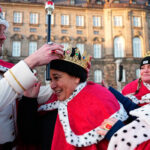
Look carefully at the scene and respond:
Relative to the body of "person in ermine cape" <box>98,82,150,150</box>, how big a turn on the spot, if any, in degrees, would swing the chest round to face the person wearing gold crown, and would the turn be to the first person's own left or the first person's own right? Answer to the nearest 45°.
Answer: approximately 45° to the first person's own right

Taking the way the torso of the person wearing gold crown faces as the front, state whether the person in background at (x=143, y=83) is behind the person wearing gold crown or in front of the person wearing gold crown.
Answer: behind

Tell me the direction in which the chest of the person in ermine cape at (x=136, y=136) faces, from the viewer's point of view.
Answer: to the viewer's left

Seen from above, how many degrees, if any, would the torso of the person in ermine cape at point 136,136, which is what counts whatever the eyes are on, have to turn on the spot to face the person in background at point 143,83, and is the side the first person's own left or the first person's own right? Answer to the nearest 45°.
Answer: approximately 90° to the first person's own right

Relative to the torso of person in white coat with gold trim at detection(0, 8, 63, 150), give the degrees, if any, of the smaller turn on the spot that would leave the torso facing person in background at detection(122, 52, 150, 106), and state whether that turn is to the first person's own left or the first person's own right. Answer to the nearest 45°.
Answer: approximately 45° to the first person's own left

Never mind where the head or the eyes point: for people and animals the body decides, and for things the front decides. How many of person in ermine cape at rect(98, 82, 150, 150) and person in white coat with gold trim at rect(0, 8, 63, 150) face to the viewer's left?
1

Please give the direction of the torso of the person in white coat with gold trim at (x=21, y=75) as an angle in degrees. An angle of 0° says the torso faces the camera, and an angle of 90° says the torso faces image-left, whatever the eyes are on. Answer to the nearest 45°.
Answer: approximately 270°

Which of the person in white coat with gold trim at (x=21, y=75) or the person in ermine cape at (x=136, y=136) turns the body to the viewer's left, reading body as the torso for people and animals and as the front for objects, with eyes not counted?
the person in ermine cape at (x=136, y=136)

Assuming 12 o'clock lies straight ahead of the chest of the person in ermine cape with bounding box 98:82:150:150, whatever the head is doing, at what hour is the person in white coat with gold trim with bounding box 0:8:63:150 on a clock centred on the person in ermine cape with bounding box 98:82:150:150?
the person in white coat with gold trim with bounding box 0:8:63:150 is roughly at 12 o'clock from the person in ermine cape with bounding box 98:82:150:150.
